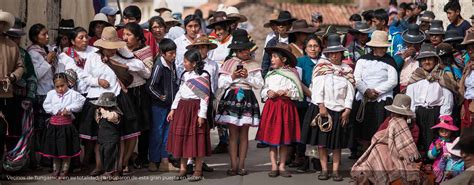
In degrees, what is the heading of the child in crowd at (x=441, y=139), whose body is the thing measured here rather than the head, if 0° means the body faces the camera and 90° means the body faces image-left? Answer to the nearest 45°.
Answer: approximately 45°

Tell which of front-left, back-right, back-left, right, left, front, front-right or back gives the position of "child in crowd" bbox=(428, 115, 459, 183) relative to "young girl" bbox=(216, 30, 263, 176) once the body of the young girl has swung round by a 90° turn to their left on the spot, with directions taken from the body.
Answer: front

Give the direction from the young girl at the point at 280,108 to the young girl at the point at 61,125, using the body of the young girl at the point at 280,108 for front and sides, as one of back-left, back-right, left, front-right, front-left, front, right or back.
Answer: front-right

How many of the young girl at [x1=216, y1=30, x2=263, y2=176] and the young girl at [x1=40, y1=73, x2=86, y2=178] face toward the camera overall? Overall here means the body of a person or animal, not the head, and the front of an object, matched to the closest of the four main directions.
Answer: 2

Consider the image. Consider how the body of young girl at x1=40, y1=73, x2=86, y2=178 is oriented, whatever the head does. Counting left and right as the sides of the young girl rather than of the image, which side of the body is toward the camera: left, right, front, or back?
front

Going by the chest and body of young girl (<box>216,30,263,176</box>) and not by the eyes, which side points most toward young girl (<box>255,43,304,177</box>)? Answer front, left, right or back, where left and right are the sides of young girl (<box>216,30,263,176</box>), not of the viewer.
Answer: left

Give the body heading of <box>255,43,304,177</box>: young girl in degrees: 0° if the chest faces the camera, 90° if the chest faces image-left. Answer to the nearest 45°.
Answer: approximately 45°

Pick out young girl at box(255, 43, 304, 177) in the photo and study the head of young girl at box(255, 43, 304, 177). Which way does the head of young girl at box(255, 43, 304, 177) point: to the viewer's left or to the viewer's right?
to the viewer's left

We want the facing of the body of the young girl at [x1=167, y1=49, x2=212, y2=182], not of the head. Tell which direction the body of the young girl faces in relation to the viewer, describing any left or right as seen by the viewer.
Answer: facing the viewer and to the left of the viewer

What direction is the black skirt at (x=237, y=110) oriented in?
toward the camera

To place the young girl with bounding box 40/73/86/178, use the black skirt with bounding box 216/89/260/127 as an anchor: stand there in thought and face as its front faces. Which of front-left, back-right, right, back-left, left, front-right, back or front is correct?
right

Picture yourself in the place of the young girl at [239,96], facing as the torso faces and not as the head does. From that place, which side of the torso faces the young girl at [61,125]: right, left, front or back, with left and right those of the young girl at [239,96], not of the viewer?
right
